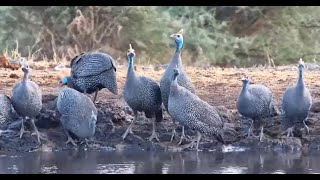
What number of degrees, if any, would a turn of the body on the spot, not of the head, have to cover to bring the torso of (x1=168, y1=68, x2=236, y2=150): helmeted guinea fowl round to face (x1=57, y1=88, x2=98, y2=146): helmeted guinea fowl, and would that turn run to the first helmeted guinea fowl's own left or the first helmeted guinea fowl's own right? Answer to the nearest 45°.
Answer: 0° — it already faces it

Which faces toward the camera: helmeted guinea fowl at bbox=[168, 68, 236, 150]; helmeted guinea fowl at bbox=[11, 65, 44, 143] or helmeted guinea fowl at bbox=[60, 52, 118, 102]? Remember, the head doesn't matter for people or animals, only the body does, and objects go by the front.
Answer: helmeted guinea fowl at bbox=[11, 65, 44, 143]

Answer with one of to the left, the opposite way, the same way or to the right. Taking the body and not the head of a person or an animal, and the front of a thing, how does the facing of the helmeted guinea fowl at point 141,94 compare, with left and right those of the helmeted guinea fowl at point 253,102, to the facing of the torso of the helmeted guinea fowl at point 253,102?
the same way

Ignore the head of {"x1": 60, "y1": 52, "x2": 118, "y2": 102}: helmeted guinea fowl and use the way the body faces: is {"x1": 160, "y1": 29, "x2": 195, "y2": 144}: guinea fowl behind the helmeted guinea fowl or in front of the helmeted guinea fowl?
behind

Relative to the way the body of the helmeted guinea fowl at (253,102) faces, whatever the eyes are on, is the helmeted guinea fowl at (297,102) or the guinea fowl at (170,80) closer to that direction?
the guinea fowl

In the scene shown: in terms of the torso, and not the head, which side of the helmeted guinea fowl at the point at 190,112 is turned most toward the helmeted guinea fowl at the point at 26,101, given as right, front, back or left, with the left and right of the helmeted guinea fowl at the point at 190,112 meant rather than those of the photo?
front

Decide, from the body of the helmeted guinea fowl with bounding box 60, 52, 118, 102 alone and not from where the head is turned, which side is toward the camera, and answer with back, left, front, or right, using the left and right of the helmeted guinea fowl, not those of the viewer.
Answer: left

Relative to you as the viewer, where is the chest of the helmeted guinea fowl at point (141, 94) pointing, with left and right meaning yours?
facing the viewer and to the left of the viewer

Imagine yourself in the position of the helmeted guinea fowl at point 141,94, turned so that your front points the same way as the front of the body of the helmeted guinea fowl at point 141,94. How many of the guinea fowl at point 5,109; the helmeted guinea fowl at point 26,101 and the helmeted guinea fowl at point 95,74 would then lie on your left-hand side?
0

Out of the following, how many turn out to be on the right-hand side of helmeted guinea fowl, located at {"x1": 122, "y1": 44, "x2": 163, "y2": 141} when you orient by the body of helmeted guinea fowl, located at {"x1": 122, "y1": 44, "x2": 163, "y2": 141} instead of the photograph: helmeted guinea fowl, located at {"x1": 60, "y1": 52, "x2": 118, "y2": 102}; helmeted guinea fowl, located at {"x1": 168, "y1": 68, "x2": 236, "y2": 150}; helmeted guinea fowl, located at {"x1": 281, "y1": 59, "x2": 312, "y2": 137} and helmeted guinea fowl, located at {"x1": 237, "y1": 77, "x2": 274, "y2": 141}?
1

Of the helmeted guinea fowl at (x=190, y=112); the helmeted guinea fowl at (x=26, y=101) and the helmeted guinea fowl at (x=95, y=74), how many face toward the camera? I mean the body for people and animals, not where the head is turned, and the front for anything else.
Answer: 1

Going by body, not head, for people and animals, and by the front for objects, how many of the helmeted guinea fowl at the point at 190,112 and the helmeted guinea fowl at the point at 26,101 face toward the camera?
1

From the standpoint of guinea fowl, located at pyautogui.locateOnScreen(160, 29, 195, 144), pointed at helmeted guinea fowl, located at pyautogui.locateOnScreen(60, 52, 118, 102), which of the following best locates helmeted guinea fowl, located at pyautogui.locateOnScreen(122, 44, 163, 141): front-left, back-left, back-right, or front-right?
front-left

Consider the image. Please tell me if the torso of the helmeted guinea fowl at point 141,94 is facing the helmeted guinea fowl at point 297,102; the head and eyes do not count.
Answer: no

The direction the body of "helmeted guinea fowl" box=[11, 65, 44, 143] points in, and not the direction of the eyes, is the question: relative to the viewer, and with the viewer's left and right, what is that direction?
facing the viewer

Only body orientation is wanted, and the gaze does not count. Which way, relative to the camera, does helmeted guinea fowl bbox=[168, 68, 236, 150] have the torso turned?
to the viewer's left

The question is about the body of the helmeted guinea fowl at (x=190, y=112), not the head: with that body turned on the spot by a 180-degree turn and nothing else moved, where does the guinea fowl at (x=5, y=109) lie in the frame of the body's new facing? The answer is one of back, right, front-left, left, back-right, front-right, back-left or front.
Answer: back

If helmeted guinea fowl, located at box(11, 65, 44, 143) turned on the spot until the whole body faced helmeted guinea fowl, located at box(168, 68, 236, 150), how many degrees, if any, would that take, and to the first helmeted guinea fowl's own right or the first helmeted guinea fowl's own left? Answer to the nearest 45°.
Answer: approximately 90° to the first helmeted guinea fowl's own left
